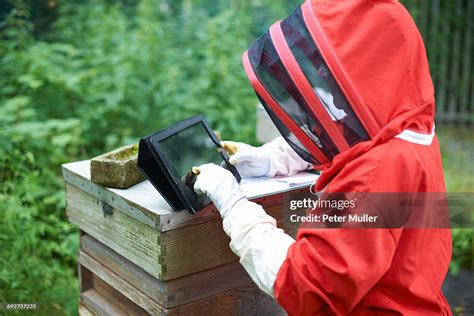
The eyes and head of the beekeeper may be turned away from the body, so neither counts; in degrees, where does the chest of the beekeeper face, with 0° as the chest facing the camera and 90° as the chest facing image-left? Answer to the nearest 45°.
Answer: approximately 90°

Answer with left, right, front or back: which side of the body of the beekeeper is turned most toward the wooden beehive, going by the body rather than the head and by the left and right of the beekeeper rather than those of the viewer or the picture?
front
